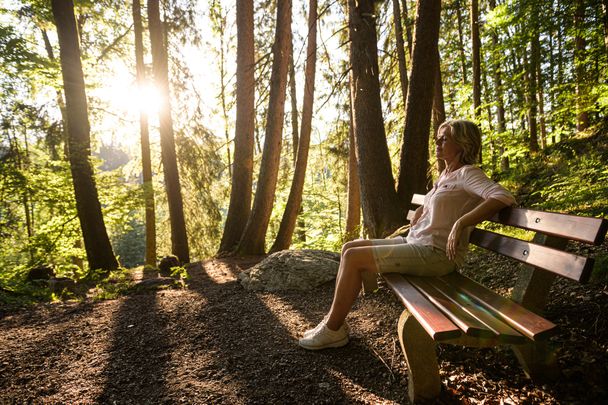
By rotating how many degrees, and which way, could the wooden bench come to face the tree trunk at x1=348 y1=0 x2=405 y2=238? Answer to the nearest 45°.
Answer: approximately 90° to its right

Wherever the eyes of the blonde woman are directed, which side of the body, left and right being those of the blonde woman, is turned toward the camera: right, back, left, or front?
left

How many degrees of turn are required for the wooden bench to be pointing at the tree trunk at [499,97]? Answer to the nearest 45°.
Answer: approximately 135° to its right

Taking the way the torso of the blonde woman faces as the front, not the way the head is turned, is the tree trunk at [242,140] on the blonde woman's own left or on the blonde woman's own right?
on the blonde woman's own right

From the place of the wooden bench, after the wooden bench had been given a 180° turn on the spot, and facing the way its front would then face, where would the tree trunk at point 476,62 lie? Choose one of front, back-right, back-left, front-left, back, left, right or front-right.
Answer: front-left

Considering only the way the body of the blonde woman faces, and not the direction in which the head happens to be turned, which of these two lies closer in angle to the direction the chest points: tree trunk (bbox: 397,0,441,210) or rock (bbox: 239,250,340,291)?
the rock

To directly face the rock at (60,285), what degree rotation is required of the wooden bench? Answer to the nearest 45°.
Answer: approximately 45° to its right

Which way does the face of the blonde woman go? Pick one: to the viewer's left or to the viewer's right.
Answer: to the viewer's left

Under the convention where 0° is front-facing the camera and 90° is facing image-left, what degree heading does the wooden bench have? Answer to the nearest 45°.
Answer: approximately 45°

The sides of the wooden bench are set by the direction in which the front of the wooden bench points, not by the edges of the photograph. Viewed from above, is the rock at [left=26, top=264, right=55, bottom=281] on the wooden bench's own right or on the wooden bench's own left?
on the wooden bench's own right
